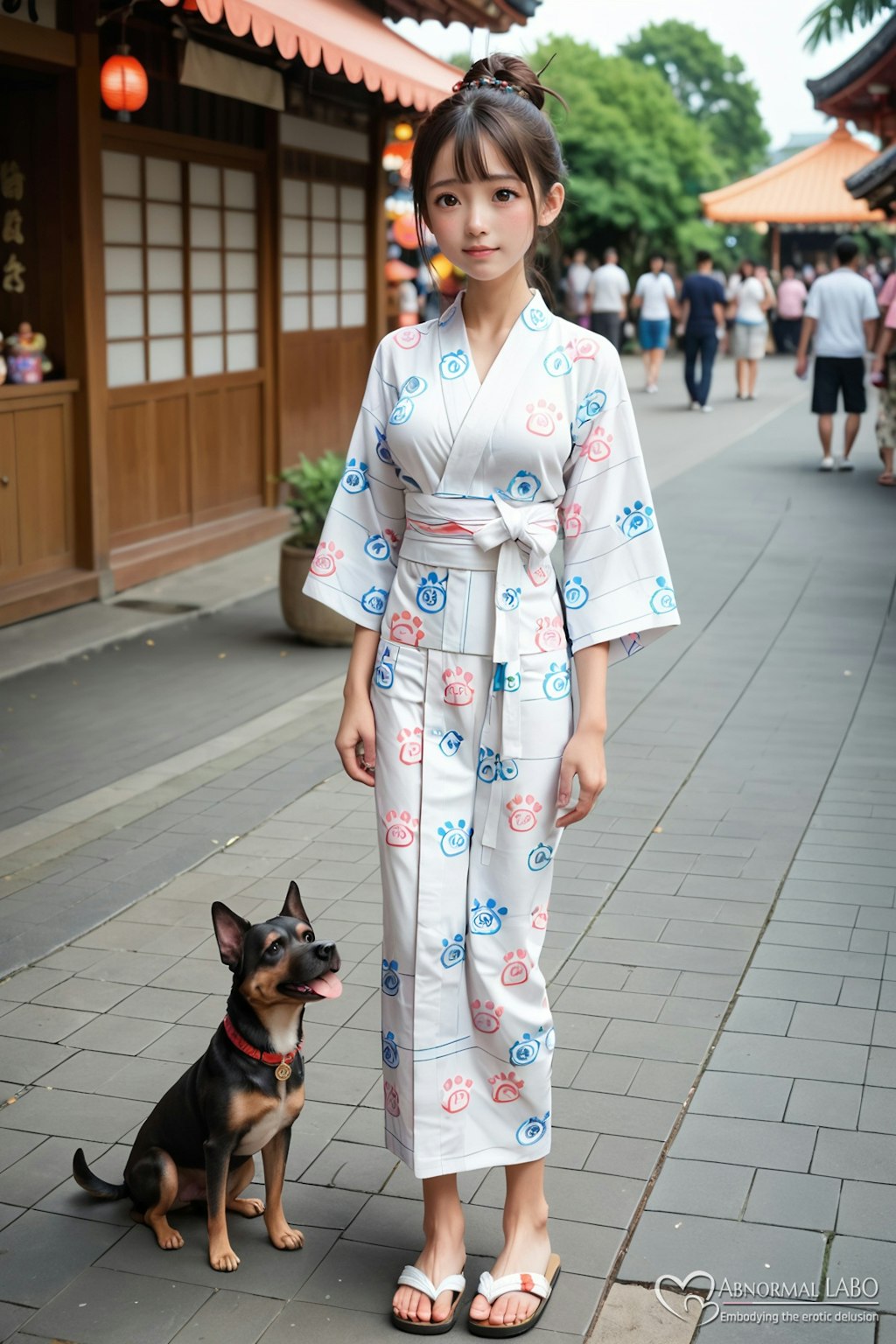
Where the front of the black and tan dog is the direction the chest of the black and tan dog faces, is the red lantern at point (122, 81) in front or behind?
behind

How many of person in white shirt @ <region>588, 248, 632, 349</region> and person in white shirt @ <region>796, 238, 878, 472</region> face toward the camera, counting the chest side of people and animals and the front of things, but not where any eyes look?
0

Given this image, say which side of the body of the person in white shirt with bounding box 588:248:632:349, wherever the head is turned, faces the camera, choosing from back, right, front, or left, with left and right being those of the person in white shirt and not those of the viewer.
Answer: back

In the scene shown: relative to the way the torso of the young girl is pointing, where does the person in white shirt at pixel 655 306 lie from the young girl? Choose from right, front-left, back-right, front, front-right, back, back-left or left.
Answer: back

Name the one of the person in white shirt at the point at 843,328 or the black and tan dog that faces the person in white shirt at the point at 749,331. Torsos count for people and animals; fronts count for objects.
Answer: the person in white shirt at the point at 843,328

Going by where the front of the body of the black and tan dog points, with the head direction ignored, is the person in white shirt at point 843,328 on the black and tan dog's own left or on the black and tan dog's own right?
on the black and tan dog's own left

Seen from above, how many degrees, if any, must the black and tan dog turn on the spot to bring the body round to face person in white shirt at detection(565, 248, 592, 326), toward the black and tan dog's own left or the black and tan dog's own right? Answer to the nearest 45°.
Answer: approximately 135° to the black and tan dog's own left

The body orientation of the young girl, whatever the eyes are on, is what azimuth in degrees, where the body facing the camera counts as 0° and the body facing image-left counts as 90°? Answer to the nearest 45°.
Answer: approximately 0°

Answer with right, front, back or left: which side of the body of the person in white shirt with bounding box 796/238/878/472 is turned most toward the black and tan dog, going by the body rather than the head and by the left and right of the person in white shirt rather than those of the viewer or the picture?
back

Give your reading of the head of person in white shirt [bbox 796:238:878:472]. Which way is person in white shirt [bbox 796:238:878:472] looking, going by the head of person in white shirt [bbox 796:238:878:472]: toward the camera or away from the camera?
away from the camera
